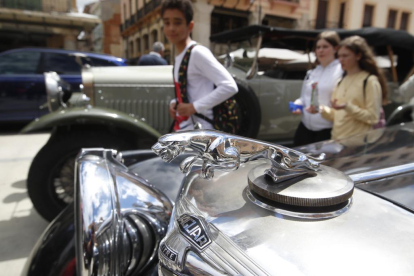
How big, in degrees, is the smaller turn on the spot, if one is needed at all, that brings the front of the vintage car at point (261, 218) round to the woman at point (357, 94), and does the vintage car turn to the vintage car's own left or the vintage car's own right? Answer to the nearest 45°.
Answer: approximately 180°

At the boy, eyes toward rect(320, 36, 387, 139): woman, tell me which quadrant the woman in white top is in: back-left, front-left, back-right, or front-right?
front-left

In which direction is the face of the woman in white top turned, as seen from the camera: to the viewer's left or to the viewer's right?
to the viewer's left

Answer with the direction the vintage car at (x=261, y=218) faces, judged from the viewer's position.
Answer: facing the viewer and to the left of the viewer
